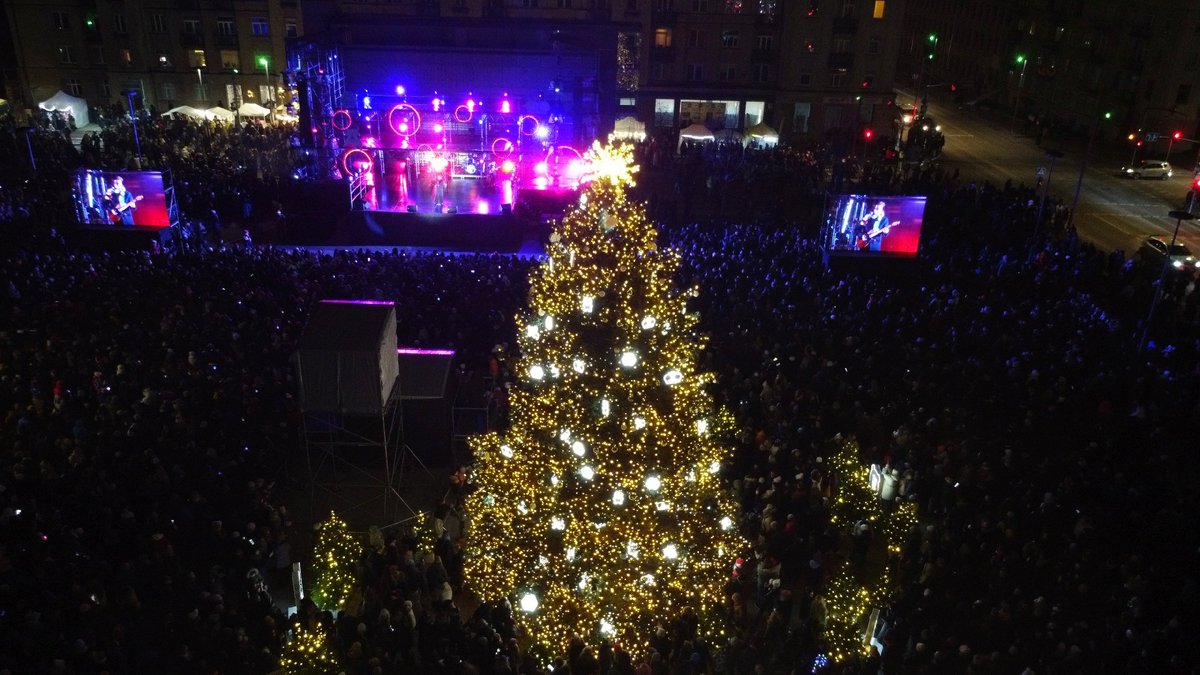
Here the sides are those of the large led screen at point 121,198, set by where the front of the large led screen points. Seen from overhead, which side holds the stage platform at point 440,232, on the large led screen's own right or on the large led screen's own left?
on the large led screen's own left

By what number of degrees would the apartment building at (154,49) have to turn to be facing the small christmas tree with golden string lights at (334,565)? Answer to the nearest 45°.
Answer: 0° — it already faces it

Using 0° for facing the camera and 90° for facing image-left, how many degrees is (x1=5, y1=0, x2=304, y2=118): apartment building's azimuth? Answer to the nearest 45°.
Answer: approximately 0°

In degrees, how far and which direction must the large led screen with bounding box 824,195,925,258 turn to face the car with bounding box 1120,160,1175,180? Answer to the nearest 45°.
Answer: approximately 135° to its left

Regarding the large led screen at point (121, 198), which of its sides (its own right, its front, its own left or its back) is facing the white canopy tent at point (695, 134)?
left

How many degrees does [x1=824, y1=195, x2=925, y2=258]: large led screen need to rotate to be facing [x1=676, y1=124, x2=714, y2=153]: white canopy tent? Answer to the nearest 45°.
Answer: approximately 135° to its right

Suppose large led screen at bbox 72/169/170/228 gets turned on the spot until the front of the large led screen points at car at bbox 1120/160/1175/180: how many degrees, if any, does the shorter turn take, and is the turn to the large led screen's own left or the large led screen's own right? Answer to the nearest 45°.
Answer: approximately 90° to the large led screen's own left

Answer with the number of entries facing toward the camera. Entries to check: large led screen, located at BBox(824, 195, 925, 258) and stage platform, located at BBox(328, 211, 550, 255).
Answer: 2

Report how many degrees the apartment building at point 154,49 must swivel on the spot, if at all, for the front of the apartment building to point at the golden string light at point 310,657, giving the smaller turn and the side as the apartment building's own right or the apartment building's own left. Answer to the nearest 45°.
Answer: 0° — it already faces it

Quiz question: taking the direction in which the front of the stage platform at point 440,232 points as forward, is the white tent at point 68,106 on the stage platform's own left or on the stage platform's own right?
on the stage platform's own right
